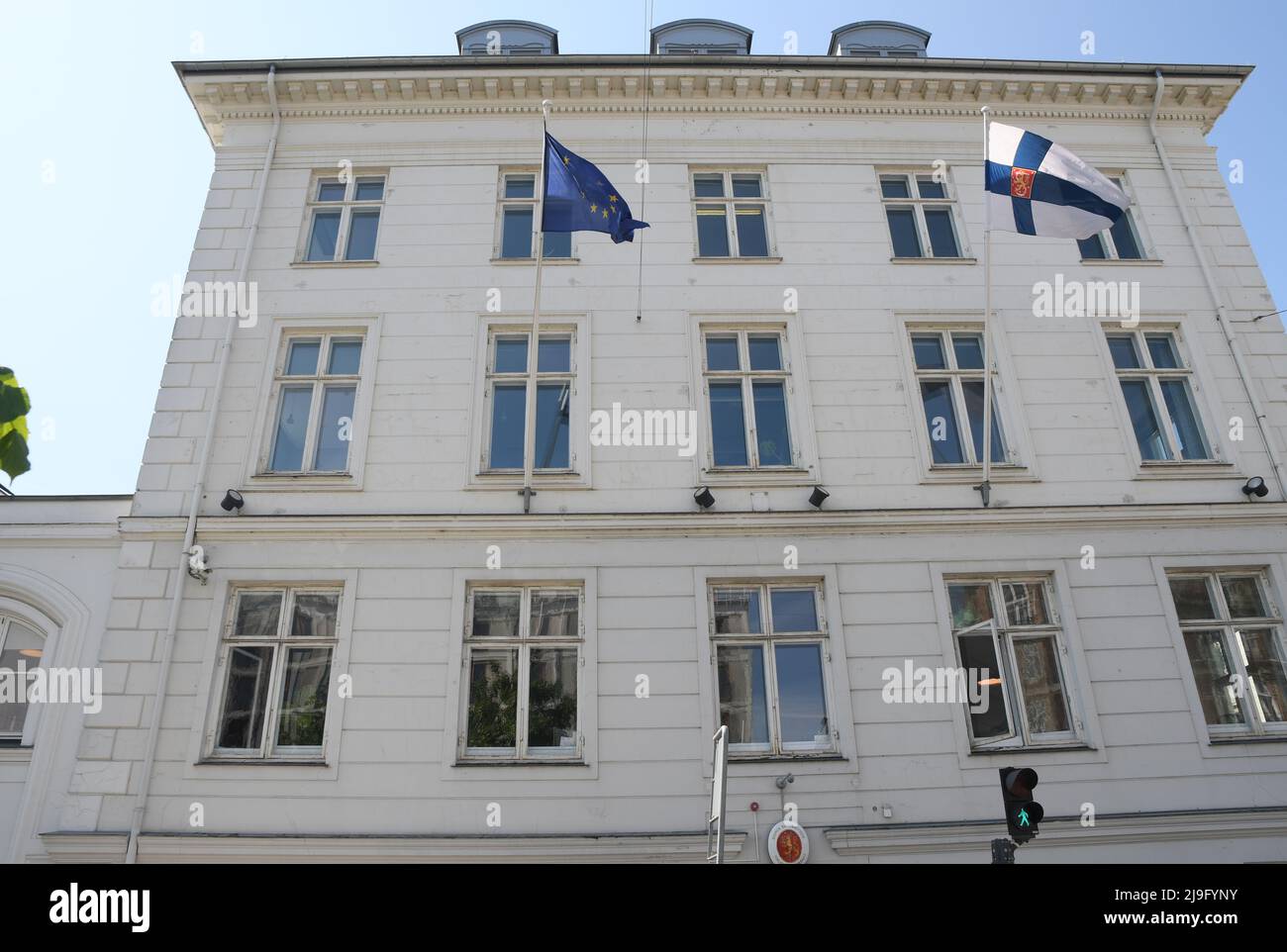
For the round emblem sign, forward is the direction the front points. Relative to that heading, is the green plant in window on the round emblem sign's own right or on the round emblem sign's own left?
on the round emblem sign's own right

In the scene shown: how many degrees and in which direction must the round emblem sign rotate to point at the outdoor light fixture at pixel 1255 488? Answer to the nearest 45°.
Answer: approximately 90° to its left

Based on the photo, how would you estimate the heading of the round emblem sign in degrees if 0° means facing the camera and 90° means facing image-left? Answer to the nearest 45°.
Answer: approximately 0°

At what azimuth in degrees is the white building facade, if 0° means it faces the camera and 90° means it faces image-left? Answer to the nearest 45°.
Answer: approximately 0°

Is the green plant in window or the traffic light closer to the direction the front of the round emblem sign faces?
the traffic light
